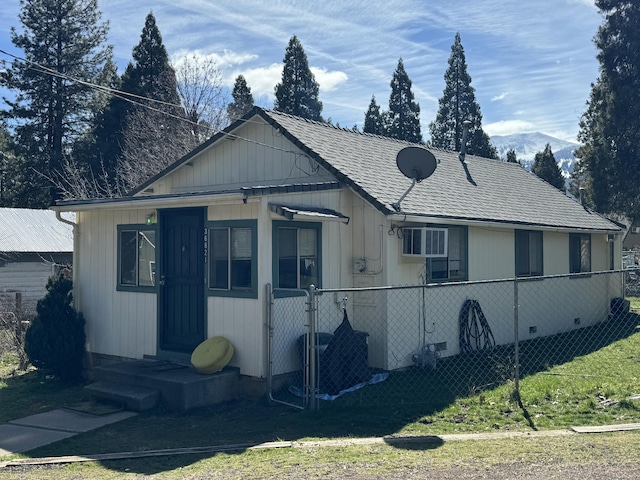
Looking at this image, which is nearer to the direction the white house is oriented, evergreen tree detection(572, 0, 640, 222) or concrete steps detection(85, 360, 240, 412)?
the concrete steps

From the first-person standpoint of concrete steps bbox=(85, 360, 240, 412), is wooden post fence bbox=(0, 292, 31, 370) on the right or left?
on its right

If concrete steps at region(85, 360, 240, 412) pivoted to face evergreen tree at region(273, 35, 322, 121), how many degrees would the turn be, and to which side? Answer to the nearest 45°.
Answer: approximately 135° to its right

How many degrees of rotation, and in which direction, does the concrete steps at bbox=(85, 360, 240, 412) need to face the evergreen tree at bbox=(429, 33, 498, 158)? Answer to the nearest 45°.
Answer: approximately 180°

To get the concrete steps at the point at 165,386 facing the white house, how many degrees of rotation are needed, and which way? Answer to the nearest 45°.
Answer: approximately 180°

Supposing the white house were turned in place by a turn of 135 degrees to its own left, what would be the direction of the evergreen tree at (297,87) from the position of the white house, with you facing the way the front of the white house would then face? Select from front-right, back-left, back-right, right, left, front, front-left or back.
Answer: left

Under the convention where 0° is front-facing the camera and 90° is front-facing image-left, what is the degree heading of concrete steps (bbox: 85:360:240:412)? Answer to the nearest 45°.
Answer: approximately 45°

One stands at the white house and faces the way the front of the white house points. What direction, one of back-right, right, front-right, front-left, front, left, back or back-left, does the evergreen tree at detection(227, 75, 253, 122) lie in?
back-right
